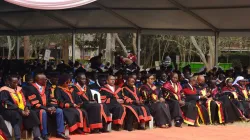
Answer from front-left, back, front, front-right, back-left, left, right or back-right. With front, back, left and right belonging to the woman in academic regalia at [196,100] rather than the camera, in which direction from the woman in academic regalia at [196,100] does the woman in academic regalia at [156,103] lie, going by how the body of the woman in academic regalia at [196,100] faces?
right

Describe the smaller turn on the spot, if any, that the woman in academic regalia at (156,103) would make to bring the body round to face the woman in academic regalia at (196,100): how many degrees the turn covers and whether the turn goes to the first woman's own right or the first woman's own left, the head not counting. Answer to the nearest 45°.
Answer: approximately 90° to the first woman's own left

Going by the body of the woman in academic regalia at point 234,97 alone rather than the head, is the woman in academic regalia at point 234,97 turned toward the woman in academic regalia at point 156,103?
no

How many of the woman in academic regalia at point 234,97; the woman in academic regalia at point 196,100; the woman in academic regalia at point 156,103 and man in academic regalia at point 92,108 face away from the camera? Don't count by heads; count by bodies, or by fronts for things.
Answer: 0

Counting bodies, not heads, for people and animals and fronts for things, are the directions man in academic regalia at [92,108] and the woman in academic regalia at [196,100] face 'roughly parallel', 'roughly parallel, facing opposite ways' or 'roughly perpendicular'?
roughly parallel

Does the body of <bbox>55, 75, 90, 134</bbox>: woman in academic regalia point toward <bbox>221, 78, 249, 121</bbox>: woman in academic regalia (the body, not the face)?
no

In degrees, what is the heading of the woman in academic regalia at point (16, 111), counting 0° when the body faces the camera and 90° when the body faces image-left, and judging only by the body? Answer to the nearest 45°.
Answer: approximately 315°

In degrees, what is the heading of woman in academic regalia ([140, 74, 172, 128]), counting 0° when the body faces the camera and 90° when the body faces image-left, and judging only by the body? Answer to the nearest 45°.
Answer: approximately 315°

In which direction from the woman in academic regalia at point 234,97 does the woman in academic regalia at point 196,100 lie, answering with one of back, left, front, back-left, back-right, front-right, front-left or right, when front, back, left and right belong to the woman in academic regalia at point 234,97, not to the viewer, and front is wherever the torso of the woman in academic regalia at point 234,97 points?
right

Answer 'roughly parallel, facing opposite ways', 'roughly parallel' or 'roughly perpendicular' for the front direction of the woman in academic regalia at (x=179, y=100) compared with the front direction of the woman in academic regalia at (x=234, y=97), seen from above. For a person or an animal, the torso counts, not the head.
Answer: roughly parallel

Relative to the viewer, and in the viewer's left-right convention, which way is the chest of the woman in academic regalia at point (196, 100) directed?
facing the viewer and to the right of the viewer

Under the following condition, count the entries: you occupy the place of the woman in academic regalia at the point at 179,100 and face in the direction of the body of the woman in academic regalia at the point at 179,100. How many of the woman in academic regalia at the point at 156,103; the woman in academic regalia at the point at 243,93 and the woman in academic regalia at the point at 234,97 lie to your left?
2

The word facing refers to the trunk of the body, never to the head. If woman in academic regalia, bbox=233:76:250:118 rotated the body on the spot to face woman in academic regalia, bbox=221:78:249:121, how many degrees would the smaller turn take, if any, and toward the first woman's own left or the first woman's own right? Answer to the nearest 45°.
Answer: approximately 90° to the first woman's own right

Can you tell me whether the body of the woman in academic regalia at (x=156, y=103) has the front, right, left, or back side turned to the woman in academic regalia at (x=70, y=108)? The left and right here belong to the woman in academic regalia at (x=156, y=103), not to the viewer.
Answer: right

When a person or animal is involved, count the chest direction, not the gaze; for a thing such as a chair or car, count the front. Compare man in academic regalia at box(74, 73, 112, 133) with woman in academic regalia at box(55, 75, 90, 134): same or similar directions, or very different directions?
same or similar directions

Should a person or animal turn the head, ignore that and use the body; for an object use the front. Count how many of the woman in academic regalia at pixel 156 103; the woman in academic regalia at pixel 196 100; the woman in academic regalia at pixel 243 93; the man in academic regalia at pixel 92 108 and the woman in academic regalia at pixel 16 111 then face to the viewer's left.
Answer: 0

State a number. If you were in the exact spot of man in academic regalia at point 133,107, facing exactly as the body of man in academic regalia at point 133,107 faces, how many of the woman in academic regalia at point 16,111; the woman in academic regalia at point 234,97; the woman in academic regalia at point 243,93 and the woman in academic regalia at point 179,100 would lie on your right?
1

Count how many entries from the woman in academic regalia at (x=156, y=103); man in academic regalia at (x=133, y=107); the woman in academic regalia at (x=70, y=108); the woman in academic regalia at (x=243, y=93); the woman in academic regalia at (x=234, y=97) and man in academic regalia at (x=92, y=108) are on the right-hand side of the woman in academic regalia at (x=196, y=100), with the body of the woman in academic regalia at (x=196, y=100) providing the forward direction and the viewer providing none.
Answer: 4

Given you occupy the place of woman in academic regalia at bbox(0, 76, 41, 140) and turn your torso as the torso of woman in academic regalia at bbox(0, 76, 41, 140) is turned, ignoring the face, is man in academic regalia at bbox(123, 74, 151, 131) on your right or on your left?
on your left

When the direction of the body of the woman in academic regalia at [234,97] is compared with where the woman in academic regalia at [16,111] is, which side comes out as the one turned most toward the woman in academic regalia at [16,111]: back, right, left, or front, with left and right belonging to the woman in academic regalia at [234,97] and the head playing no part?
right
